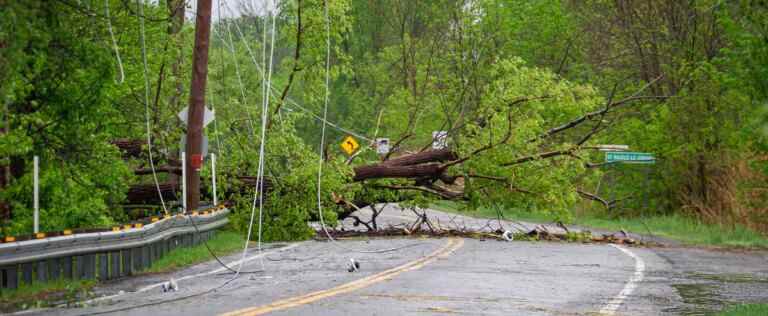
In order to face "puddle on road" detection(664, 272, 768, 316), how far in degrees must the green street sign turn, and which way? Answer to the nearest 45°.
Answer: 0° — it already faces it

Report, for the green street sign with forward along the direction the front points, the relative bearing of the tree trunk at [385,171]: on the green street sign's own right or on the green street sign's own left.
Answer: on the green street sign's own right

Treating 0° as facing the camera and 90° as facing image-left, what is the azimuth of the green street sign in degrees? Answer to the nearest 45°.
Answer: approximately 0°

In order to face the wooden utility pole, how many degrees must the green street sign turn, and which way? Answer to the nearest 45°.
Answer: approximately 45° to its right

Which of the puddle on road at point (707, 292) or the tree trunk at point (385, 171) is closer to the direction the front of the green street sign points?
the puddle on road
